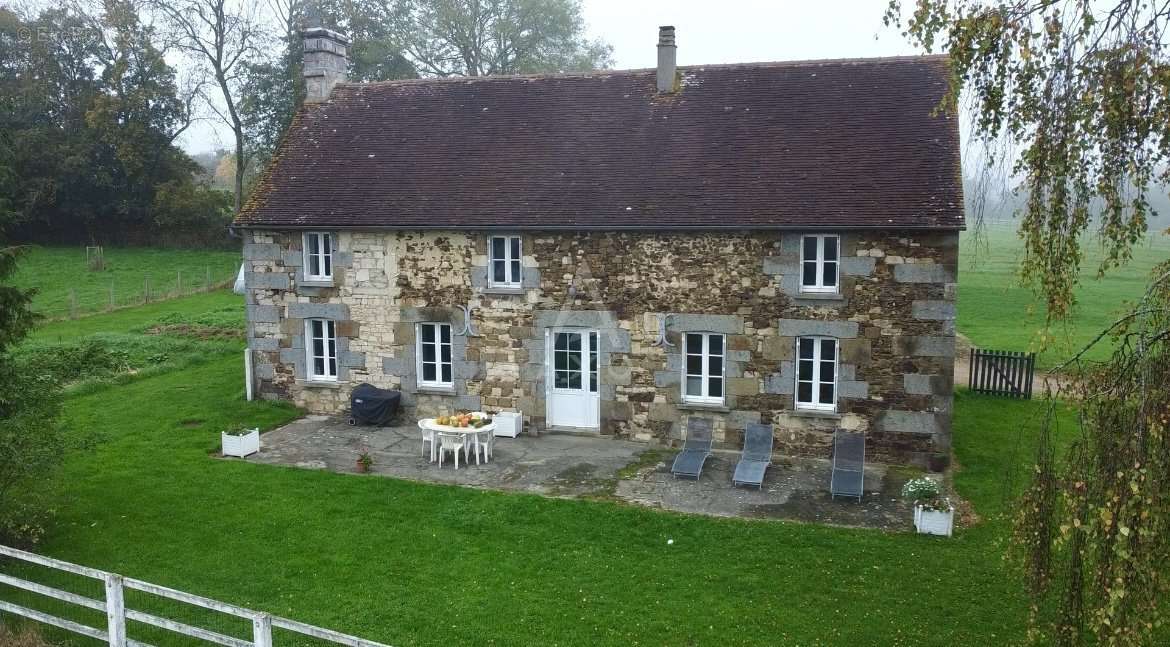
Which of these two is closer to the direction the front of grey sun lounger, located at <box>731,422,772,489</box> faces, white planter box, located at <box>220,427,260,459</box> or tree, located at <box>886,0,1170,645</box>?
the tree

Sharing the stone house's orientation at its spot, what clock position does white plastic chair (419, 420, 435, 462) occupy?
The white plastic chair is roughly at 2 o'clock from the stone house.

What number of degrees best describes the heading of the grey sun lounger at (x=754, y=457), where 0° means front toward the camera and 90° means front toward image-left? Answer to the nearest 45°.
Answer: approximately 0°

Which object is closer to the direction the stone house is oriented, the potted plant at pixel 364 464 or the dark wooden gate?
the potted plant

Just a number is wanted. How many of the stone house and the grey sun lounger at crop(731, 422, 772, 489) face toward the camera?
2

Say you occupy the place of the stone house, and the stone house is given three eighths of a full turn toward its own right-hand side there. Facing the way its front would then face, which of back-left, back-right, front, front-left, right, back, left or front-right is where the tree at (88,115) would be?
front

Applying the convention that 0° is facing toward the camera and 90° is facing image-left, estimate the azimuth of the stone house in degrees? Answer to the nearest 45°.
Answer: approximately 0°

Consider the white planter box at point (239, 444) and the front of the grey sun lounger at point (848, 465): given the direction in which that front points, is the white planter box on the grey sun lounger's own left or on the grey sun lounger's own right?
on the grey sun lounger's own right

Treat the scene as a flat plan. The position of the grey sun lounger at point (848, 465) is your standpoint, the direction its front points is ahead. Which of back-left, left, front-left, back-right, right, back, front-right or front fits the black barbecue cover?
right
